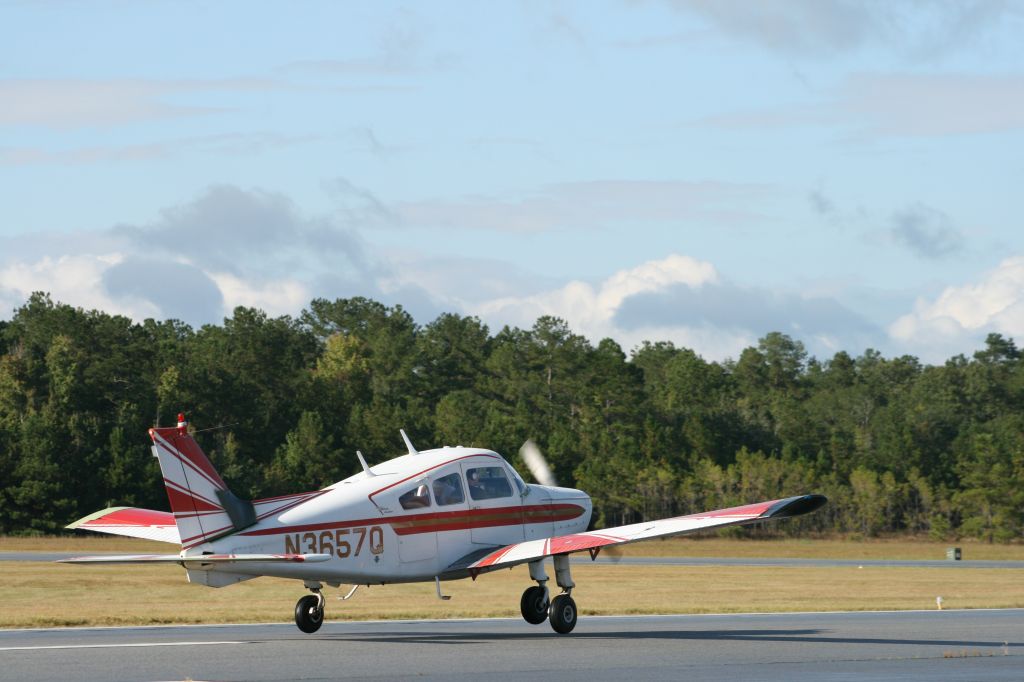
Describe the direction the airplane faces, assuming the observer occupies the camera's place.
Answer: facing away from the viewer and to the right of the viewer
